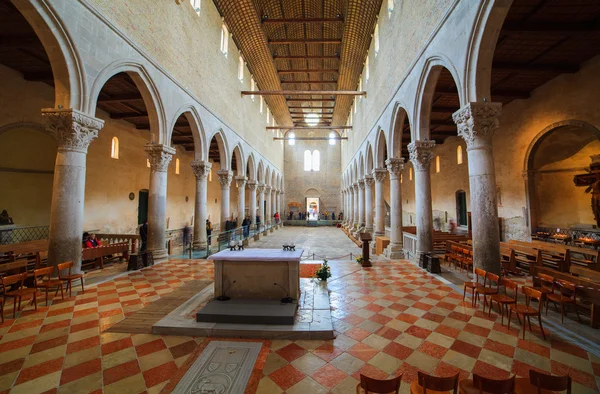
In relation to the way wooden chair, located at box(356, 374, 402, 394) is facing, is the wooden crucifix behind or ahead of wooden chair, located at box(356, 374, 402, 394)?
ahead

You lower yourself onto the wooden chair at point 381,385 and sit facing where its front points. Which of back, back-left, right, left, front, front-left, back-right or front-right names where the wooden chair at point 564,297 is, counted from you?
front-right

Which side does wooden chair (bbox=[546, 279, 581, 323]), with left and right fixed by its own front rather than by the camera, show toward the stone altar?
front

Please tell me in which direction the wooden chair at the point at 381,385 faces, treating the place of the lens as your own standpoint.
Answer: facing away from the viewer

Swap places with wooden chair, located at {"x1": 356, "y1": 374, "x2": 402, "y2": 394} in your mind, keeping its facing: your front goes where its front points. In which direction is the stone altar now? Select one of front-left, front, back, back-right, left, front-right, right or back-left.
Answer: front-left

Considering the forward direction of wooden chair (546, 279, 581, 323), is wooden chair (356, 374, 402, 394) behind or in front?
in front

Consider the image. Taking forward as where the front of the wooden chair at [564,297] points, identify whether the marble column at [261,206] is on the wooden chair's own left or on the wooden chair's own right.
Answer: on the wooden chair's own right

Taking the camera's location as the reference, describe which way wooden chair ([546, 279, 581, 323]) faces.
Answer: facing the viewer and to the left of the viewer

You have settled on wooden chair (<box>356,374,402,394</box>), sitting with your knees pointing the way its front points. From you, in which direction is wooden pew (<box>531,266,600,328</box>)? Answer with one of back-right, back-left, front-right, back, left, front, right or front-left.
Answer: front-right

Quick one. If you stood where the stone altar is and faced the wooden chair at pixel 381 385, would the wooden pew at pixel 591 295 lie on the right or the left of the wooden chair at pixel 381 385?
left
